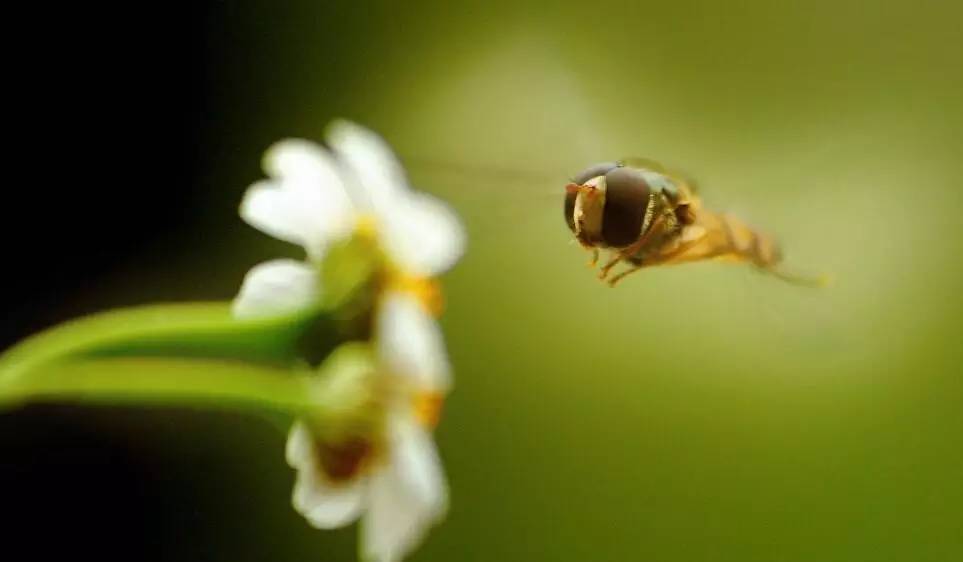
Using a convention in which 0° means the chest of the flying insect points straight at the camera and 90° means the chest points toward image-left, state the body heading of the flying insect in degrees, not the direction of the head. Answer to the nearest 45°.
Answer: approximately 45°
